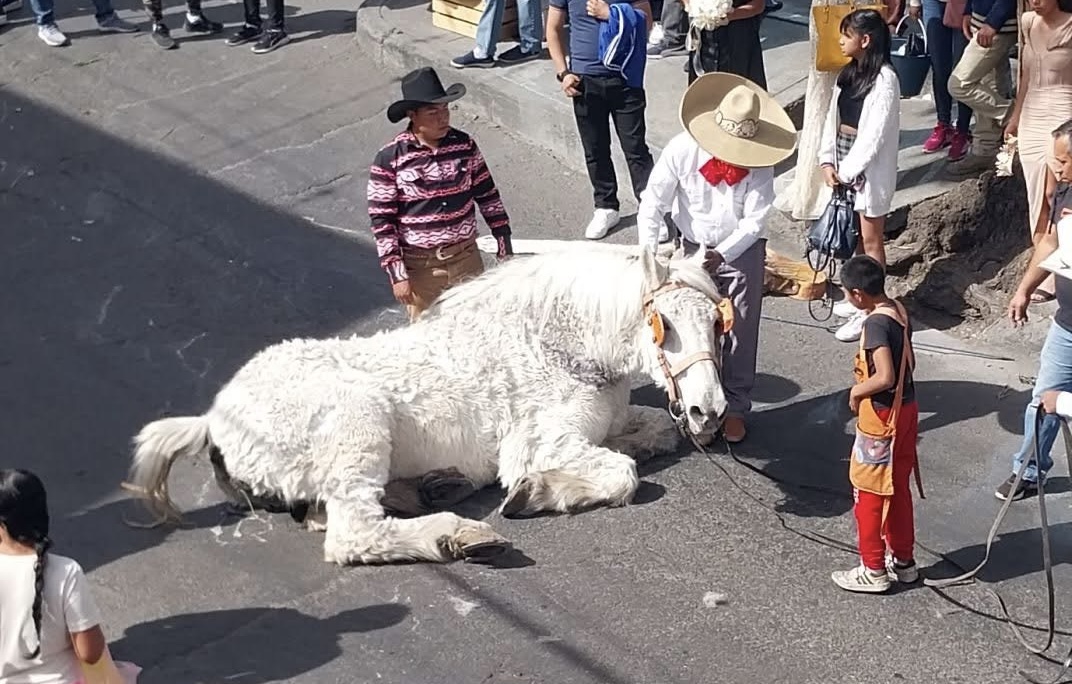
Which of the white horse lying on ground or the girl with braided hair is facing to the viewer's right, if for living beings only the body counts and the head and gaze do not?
the white horse lying on ground

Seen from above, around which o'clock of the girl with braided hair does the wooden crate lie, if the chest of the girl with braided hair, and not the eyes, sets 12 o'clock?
The wooden crate is roughly at 1 o'clock from the girl with braided hair.

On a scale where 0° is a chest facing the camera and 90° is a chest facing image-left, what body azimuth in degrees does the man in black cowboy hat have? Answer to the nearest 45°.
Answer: approximately 315°

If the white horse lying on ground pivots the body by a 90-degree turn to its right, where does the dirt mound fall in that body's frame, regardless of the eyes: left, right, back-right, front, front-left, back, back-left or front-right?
back-left

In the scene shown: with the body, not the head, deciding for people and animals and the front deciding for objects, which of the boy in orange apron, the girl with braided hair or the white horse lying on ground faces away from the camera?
the girl with braided hair

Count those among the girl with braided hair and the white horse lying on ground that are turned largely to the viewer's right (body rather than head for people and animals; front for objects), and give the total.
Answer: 1

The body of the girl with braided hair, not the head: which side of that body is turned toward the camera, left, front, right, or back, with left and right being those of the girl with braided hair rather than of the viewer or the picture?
back

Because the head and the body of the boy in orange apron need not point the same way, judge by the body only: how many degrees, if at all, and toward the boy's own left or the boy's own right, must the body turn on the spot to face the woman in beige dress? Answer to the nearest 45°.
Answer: approximately 90° to the boy's own right

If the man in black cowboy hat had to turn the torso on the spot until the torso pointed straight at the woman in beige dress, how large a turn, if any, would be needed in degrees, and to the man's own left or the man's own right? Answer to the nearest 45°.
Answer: approximately 45° to the man's own left

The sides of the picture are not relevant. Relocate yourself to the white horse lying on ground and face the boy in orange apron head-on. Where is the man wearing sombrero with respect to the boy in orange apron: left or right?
left

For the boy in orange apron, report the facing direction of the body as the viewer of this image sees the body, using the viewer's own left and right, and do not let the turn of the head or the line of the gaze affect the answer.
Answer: facing to the left of the viewer

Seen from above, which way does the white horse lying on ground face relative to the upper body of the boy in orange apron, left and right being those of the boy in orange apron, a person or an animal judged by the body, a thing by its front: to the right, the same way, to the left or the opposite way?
the opposite way

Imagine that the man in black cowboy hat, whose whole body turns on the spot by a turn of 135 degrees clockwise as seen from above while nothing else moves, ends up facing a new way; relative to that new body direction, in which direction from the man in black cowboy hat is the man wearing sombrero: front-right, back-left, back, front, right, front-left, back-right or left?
back

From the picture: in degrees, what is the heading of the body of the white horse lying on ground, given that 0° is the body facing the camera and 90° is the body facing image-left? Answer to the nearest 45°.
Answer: approximately 270°

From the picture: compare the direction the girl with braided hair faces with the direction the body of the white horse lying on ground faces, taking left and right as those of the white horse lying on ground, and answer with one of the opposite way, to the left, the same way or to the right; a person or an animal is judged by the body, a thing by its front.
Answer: to the left

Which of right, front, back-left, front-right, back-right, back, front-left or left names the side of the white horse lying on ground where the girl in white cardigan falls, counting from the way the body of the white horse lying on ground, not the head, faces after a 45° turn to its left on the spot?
front

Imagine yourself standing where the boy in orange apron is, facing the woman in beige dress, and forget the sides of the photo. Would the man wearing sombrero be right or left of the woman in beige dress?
left

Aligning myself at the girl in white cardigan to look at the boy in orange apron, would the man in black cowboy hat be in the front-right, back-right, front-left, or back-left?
front-right

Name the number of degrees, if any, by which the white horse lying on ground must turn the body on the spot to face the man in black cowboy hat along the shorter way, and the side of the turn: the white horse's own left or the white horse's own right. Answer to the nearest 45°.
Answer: approximately 90° to the white horse's own left

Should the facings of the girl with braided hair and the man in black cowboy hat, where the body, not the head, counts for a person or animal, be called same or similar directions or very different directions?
very different directions
